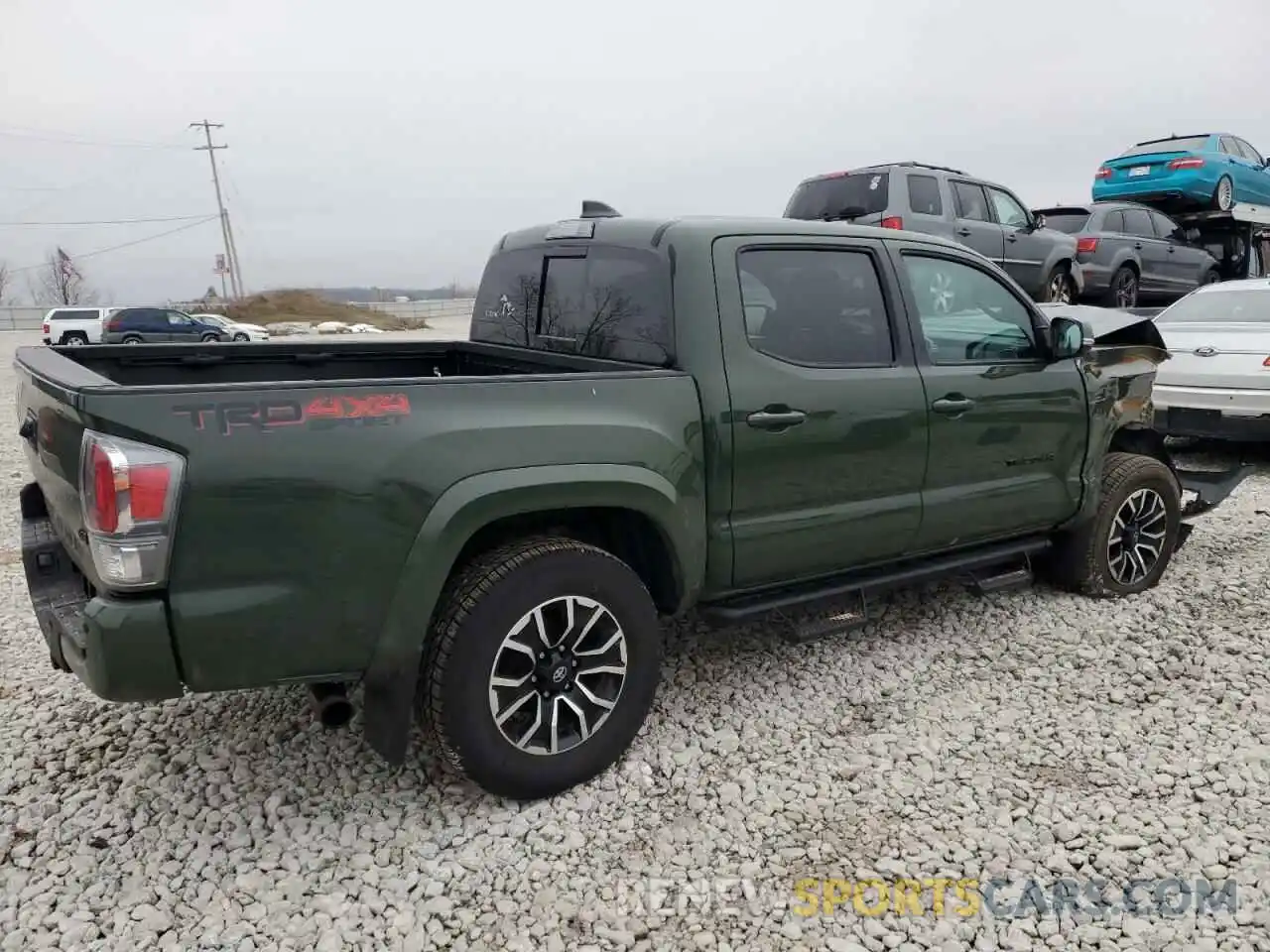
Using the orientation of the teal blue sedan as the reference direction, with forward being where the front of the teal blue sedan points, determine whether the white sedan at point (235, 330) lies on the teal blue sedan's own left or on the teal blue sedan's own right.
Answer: on the teal blue sedan's own left

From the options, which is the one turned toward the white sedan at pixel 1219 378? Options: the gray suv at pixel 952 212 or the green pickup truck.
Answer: the green pickup truck

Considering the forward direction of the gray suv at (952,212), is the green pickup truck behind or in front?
behind

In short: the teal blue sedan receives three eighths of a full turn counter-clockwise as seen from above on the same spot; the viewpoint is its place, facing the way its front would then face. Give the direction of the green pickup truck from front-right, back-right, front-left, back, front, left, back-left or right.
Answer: left

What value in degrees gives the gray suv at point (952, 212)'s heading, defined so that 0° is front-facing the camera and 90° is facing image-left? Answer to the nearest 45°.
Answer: approximately 225°

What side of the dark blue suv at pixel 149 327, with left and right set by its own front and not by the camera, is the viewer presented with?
right

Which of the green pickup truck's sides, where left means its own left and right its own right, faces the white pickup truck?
left

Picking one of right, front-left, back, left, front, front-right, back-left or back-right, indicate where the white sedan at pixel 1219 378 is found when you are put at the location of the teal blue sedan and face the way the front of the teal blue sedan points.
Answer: back-right
